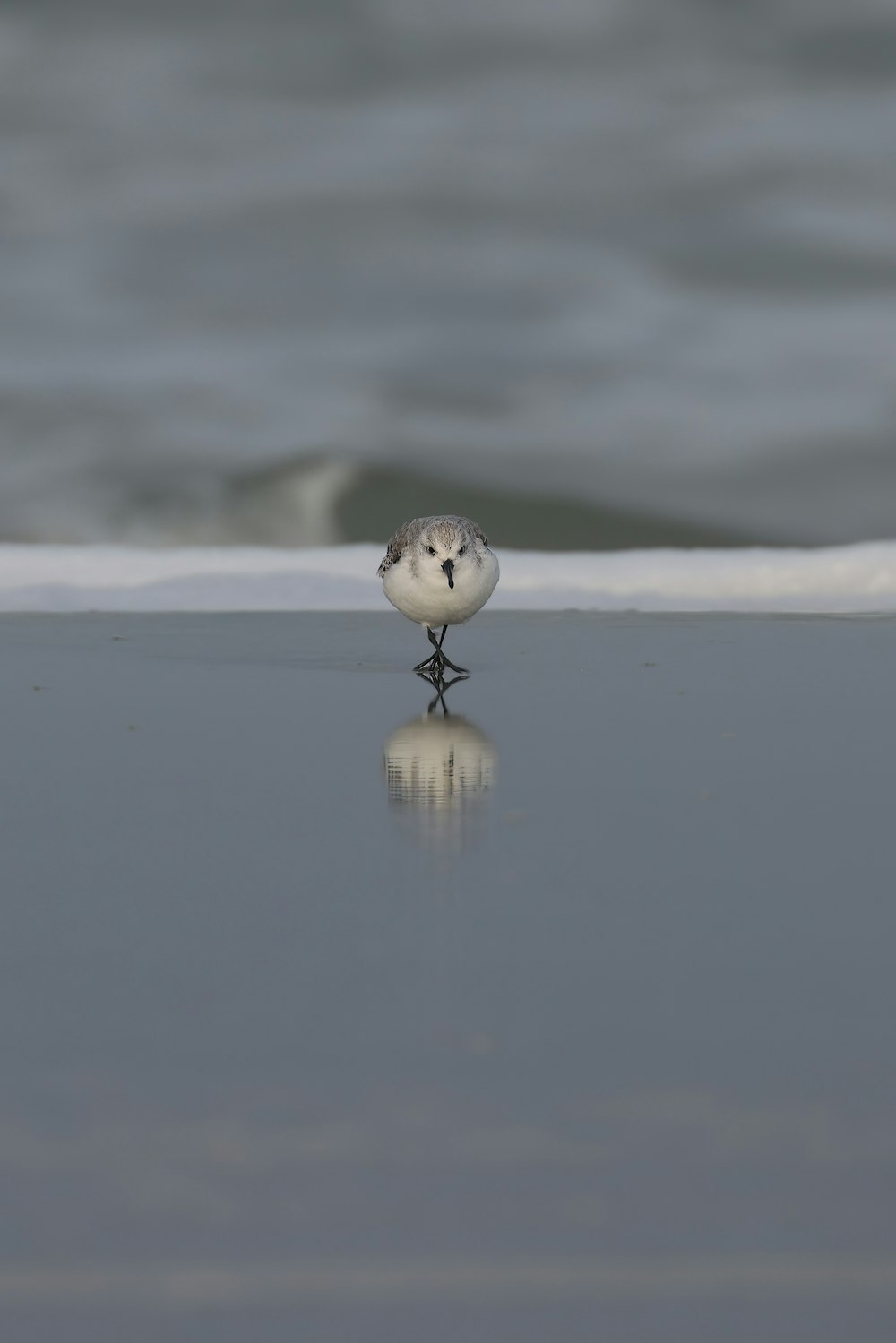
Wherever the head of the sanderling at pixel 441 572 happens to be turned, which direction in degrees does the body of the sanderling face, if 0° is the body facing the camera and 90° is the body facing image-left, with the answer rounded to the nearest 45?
approximately 0°
